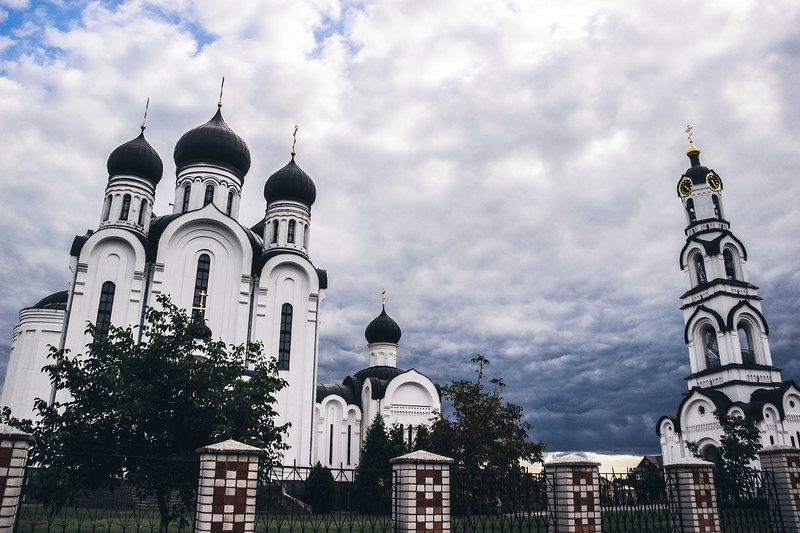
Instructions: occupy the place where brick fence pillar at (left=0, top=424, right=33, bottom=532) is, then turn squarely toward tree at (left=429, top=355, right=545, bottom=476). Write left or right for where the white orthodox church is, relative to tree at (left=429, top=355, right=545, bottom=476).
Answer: left

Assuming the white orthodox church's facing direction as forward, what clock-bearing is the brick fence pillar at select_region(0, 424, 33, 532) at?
The brick fence pillar is roughly at 3 o'clock from the white orthodox church.

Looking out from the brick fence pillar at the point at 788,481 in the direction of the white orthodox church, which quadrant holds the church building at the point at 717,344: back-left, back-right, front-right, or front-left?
front-right

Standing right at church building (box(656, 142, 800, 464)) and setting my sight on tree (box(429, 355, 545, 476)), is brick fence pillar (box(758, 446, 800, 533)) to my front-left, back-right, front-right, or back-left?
front-left

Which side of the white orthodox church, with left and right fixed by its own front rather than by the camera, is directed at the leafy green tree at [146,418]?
right

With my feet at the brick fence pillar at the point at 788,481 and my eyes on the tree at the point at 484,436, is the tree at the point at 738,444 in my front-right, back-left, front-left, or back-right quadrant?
front-right

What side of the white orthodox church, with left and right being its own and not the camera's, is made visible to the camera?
right

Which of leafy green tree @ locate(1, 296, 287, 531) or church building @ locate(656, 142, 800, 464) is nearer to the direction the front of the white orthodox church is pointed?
the church building
